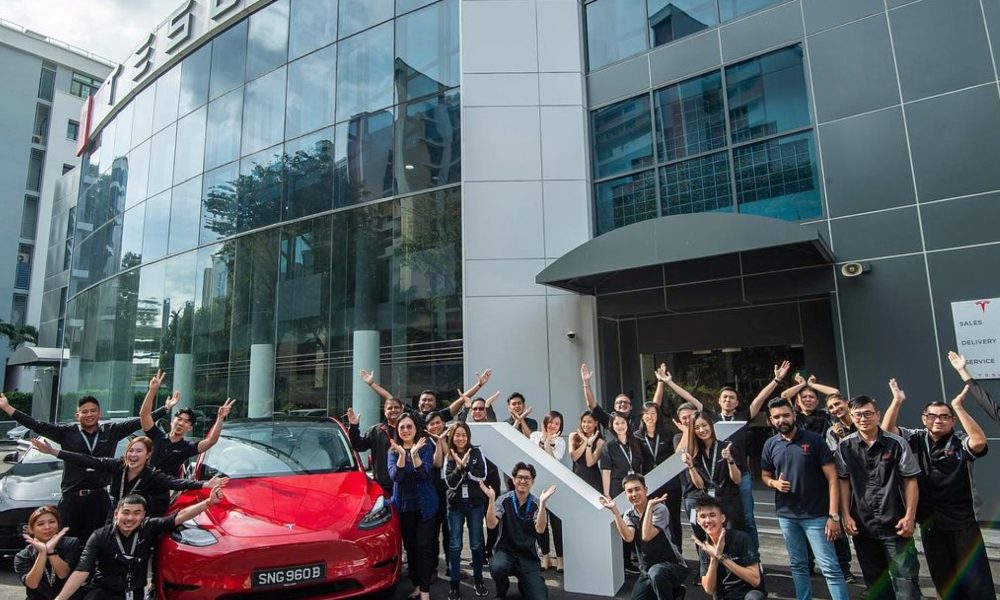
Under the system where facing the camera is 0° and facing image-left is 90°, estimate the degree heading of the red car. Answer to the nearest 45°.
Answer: approximately 0°

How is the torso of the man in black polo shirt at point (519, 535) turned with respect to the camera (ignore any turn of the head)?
toward the camera

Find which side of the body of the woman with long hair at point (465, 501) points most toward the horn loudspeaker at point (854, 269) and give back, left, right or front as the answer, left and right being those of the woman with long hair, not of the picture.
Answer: left

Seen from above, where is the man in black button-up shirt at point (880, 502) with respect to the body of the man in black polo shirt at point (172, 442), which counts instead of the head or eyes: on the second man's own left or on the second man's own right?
on the second man's own left

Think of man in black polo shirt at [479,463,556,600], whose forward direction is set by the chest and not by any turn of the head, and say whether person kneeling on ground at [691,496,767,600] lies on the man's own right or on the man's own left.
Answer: on the man's own left

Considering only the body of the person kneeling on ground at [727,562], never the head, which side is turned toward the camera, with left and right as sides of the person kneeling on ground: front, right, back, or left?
front

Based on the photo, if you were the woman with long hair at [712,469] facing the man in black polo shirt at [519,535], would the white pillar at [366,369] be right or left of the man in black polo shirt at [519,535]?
right

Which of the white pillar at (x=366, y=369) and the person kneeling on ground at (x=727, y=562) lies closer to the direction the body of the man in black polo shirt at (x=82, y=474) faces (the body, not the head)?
the person kneeling on ground

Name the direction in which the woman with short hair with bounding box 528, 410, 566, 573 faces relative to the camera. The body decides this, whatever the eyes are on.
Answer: toward the camera

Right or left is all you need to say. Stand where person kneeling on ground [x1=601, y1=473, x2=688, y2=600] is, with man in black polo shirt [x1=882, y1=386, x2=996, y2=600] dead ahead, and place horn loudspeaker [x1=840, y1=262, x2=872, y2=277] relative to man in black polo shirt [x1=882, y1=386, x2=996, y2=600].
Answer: left

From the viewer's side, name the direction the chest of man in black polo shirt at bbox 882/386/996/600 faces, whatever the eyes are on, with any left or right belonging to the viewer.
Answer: facing the viewer
